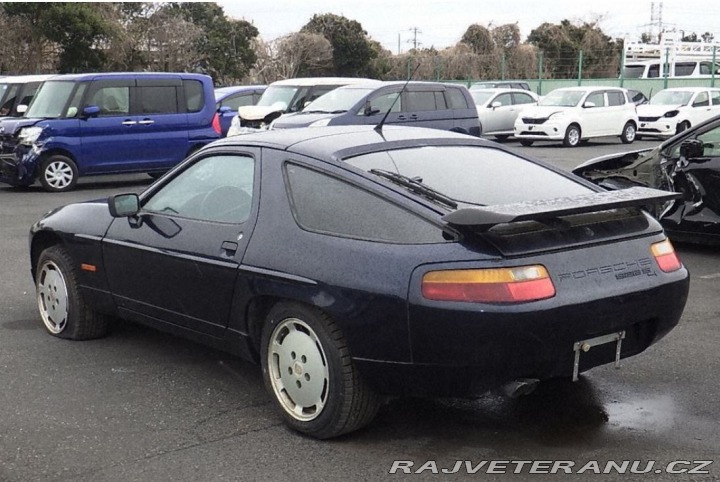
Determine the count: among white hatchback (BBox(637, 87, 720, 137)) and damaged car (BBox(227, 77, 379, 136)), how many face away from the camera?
0

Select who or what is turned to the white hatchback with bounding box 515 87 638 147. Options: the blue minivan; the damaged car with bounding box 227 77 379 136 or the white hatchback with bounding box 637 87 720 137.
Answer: the white hatchback with bounding box 637 87 720 137

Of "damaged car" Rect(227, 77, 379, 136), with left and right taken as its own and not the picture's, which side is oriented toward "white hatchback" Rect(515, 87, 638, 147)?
back

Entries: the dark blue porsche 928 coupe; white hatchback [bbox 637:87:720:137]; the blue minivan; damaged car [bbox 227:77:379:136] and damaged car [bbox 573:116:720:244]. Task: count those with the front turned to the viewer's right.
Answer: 0

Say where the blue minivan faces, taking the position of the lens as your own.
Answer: facing the viewer and to the left of the viewer

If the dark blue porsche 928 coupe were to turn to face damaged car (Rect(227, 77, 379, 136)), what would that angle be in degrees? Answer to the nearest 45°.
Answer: approximately 45° to its right

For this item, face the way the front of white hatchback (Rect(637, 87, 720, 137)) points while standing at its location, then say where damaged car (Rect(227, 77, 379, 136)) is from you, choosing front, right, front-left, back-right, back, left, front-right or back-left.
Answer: front

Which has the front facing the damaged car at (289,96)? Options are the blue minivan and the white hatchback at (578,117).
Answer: the white hatchback

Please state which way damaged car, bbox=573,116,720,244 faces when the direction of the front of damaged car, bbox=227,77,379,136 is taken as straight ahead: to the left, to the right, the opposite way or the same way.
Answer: to the right

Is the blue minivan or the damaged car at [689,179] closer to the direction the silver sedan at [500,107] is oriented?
the blue minivan

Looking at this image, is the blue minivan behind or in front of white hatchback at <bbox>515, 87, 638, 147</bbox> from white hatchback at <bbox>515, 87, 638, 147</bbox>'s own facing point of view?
in front

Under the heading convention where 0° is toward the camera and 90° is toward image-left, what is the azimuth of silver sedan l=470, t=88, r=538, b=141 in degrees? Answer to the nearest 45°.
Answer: approximately 45°

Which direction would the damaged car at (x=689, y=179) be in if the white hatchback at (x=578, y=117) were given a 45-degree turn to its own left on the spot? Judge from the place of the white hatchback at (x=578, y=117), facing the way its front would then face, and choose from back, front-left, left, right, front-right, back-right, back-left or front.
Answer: front

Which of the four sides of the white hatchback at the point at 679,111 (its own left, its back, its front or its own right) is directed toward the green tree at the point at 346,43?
right

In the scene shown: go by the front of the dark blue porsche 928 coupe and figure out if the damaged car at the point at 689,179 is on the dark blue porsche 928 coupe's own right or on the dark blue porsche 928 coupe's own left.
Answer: on the dark blue porsche 928 coupe's own right

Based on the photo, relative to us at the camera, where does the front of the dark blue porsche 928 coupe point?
facing away from the viewer and to the left of the viewer

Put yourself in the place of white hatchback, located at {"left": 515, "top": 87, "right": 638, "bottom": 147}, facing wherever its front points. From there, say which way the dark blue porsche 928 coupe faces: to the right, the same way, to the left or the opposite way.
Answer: to the right

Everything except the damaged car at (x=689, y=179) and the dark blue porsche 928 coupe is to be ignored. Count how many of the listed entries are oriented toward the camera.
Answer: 0

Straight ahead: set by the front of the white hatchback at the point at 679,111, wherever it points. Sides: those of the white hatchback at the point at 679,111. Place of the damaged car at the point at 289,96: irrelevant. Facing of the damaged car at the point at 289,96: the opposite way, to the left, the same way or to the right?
the same way

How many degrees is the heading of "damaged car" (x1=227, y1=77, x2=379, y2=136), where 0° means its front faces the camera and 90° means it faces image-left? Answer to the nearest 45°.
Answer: approximately 45°

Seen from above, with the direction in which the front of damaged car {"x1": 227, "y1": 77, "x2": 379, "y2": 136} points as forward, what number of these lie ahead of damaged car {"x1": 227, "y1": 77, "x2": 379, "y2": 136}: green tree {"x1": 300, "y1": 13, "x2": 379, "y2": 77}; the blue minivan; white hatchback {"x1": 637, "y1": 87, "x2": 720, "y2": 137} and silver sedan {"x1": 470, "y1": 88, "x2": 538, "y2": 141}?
1
